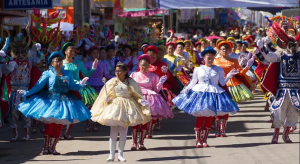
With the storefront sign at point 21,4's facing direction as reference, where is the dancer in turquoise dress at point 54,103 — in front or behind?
in front

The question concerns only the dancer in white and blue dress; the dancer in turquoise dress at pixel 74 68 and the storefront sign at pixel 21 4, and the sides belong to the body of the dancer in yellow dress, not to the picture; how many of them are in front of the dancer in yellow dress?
0

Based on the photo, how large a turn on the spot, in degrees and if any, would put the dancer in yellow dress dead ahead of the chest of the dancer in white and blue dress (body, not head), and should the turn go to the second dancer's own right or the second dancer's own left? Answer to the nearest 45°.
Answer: approximately 45° to the second dancer's own right

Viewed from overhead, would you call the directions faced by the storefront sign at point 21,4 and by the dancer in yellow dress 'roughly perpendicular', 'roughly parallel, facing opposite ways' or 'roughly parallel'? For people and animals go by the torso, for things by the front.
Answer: roughly parallel

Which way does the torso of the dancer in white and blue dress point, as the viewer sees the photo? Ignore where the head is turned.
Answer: toward the camera

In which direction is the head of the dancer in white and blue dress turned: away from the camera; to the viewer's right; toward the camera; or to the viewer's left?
toward the camera

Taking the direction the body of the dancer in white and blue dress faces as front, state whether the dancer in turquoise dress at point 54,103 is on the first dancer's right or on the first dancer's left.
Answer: on the first dancer's right

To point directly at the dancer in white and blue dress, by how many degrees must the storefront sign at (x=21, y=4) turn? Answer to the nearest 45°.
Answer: approximately 45° to its left

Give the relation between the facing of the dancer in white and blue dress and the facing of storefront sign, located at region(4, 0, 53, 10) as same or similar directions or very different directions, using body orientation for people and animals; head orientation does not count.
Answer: same or similar directions

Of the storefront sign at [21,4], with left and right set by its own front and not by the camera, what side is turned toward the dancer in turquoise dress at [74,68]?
front

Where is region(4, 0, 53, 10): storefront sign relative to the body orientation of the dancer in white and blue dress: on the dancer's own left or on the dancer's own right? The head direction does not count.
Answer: on the dancer's own right

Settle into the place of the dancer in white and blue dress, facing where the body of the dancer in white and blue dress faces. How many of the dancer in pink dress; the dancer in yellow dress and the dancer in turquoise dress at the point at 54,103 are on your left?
0

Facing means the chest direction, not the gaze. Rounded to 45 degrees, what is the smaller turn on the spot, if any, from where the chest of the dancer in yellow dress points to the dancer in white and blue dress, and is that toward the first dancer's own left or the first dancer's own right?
approximately 135° to the first dancer's own left

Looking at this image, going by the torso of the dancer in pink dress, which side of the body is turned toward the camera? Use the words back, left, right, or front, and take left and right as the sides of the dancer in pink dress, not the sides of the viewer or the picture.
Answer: front

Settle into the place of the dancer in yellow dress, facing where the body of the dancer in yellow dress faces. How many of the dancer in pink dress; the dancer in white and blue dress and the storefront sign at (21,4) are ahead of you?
0

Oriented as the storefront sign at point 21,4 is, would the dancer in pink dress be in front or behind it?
in front

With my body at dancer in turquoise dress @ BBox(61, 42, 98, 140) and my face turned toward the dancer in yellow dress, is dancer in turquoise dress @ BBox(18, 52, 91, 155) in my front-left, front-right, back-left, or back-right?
front-right

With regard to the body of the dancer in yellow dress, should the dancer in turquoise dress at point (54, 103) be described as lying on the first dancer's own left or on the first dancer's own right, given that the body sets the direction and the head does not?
on the first dancer's own right

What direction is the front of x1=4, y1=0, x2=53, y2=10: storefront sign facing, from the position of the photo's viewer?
facing the viewer
